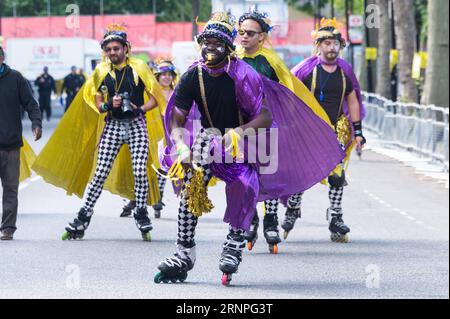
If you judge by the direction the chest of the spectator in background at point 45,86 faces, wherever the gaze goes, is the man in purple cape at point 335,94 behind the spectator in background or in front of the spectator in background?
in front

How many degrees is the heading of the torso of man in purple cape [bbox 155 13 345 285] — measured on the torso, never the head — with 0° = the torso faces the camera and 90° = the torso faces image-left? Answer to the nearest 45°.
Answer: approximately 45°

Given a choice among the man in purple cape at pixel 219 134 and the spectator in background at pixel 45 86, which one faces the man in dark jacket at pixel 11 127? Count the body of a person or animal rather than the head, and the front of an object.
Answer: the spectator in background

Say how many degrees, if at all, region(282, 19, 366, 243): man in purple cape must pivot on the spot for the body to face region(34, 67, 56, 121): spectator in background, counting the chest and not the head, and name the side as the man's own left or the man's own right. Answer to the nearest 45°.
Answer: approximately 180°

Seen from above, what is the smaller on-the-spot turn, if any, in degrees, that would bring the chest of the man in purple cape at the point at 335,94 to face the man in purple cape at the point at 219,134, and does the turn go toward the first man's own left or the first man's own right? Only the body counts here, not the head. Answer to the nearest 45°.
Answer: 0° — they already face them

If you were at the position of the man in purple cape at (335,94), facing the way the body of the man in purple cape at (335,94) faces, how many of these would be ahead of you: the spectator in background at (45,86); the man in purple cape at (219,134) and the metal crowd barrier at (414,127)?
1
